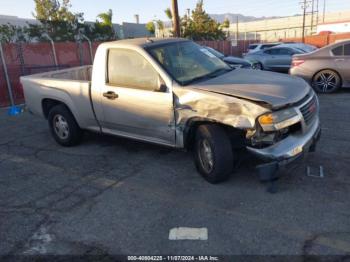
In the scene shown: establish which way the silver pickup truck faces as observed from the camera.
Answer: facing the viewer and to the right of the viewer

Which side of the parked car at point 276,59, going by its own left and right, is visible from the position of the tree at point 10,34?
front

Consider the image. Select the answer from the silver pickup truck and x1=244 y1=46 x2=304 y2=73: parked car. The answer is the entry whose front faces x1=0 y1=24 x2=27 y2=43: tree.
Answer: the parked car

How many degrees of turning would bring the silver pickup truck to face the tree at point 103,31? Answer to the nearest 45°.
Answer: approximately 135° to its left

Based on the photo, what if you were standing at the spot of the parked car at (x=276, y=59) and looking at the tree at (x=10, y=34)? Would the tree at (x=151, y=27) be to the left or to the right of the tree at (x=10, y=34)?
right

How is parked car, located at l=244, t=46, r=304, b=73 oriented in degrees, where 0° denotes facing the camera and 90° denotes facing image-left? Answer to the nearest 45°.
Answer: approximately 90°
